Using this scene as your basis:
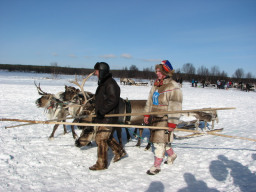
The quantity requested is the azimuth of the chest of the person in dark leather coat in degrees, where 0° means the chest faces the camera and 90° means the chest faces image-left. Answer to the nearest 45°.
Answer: approximately 90°

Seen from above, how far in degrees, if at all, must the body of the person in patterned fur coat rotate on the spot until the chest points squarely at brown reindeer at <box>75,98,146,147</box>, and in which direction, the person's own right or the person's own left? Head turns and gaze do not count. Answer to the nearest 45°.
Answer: approximately 90° to the person's own right

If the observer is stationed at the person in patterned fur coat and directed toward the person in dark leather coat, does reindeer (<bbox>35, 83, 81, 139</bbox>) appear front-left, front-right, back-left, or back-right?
front-right

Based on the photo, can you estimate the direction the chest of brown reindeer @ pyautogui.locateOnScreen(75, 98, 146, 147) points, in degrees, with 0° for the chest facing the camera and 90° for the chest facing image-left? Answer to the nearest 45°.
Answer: approximately 90°

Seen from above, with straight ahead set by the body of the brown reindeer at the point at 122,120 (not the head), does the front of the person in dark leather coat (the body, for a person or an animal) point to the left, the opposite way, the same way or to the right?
the same way

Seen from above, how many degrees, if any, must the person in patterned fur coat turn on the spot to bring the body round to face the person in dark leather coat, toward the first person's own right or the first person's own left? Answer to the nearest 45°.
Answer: approximately 45° to the first person's own right

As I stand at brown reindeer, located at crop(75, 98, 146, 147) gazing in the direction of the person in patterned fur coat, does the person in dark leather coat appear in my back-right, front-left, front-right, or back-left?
front-right

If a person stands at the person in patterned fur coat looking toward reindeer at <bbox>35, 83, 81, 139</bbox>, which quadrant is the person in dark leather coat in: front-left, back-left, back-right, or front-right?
front-left

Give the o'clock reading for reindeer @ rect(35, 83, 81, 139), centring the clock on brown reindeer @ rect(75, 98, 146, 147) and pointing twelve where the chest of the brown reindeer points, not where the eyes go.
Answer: The reindeer is roughly at 1 o'clock from the brown reindeer.

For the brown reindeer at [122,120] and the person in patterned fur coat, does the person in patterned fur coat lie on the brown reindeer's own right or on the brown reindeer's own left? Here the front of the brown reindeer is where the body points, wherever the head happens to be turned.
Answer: on the brown reindeer's own left

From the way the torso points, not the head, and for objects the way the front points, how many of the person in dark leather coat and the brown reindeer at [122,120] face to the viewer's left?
2

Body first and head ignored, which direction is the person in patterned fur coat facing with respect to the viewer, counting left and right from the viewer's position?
facing the viewer and to the left of the viewer
